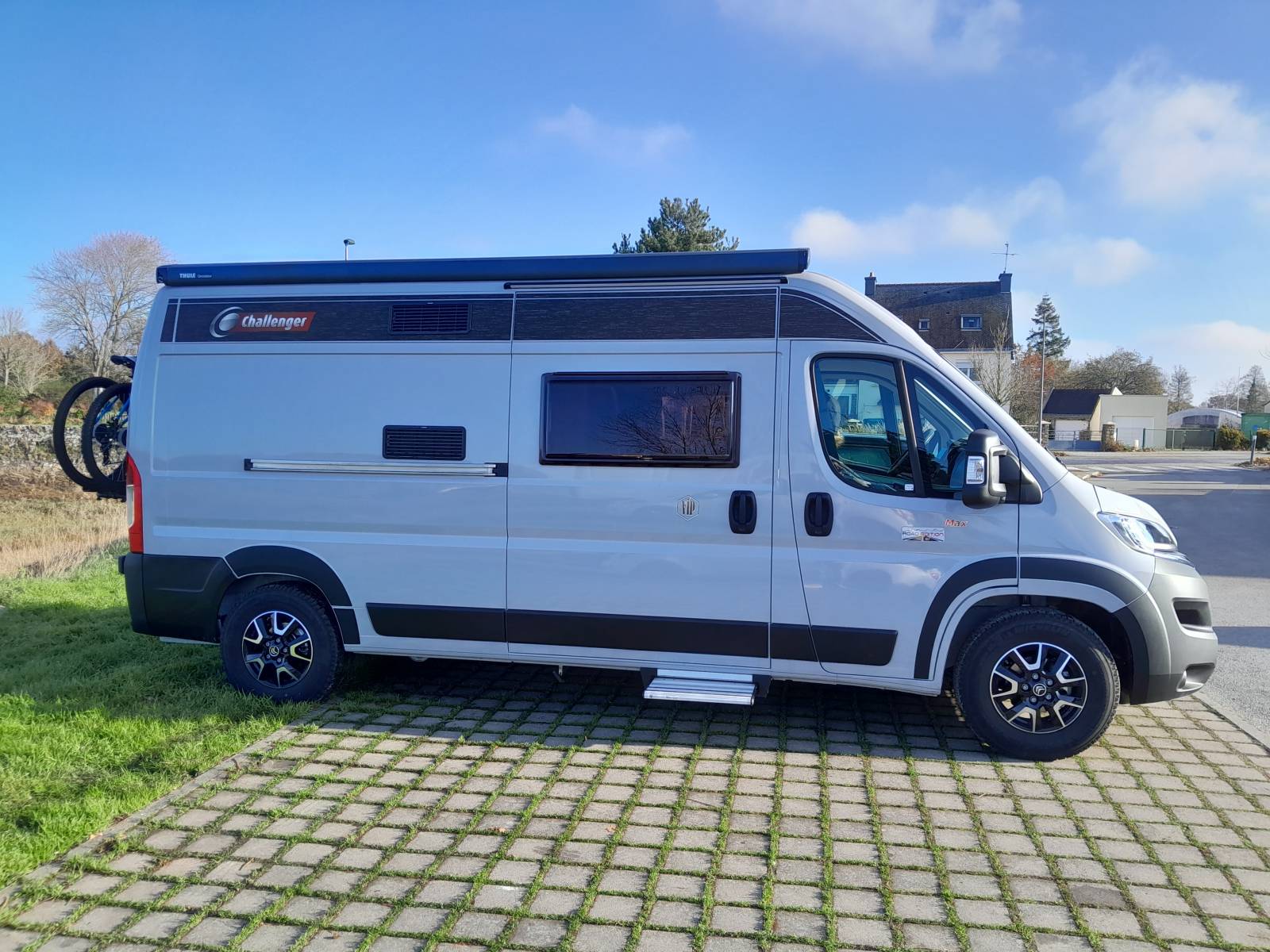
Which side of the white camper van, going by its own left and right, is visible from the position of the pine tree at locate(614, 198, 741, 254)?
left

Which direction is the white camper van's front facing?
to the viewer's right

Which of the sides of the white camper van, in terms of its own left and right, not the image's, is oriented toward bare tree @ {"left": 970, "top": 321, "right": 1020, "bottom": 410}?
left

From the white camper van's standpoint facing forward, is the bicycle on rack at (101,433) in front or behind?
behind

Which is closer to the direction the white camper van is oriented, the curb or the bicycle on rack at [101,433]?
the curb

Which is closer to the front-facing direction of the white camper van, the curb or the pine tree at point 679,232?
the curb

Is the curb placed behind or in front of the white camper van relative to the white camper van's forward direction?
in front
